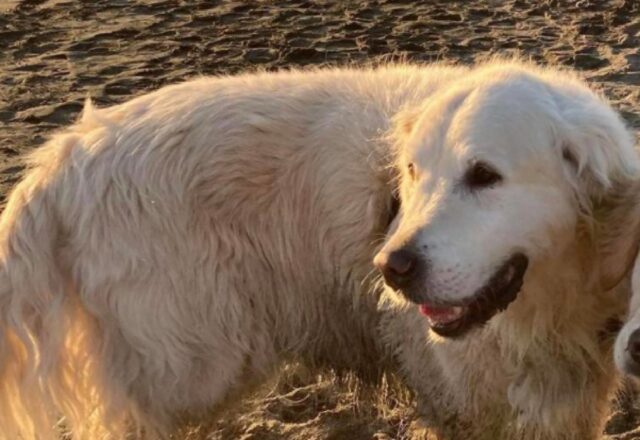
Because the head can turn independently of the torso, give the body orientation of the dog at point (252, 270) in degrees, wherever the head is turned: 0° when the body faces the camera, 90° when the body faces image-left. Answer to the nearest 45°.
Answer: approximately 315°
